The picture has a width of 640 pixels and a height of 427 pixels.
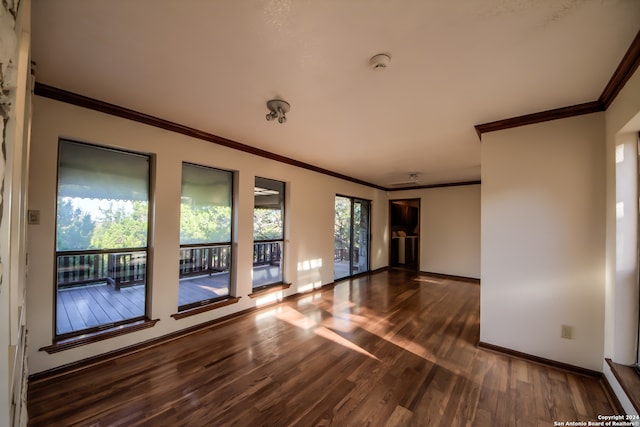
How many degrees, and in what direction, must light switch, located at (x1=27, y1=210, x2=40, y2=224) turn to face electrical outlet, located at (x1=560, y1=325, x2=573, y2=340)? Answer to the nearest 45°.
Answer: approximately 45° to its left

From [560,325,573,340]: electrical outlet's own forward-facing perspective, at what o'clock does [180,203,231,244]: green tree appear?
The green tree is roughly at 2 o'clock from the electrical outlet.

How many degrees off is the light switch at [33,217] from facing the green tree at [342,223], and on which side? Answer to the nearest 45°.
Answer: approximately 90° to its left

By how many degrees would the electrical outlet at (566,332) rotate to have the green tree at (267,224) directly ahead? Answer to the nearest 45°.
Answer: approximately 90° to its right
